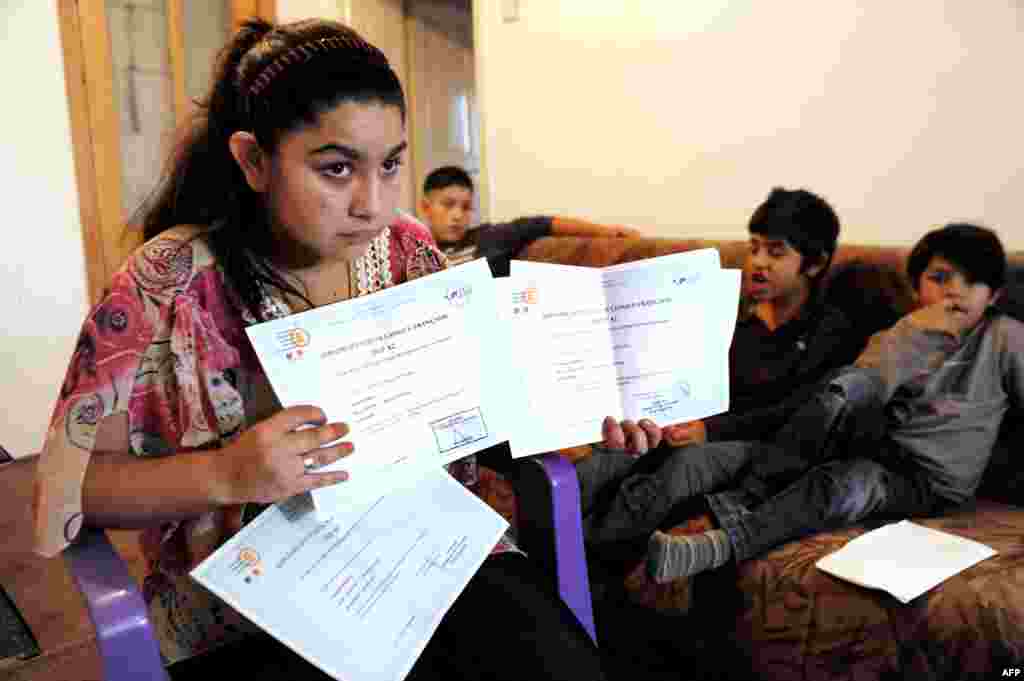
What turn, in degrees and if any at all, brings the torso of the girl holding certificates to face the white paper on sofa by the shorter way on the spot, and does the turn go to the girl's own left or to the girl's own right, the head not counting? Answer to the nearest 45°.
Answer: approximately 45° to the girl's own left

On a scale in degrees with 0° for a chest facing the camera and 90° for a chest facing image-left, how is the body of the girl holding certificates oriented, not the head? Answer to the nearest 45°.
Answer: approximately 315°

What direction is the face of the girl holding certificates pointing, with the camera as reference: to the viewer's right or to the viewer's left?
to the viewer's right

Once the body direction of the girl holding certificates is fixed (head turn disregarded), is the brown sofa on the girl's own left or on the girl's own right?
on the girl's own left

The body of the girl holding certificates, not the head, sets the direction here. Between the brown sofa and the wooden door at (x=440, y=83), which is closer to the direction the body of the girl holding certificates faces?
the brown sofa

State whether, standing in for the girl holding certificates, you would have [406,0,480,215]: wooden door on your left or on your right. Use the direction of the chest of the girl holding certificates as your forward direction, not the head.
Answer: on your left
